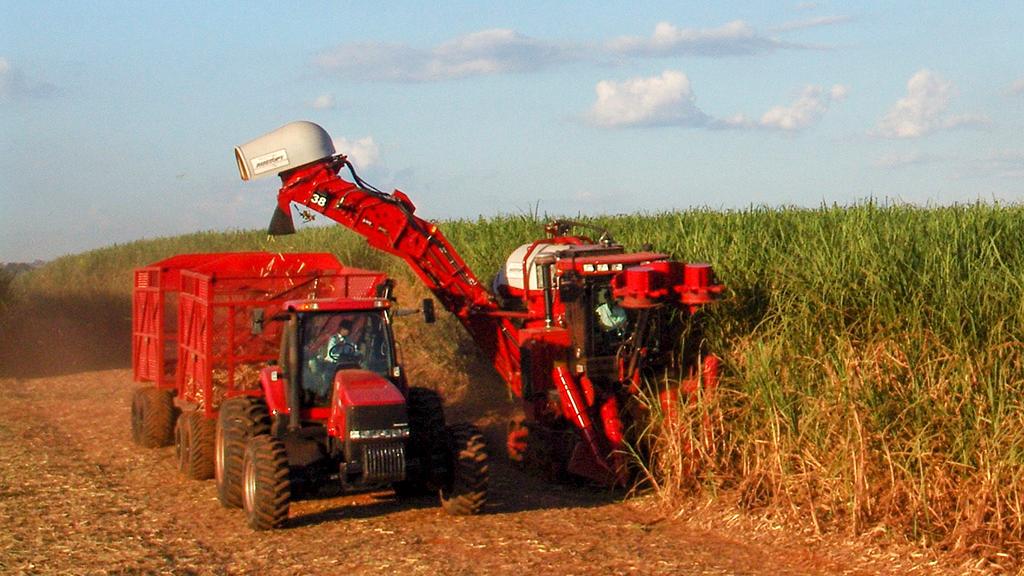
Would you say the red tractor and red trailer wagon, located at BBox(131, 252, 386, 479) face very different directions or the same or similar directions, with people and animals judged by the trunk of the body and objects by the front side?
same or similar directions

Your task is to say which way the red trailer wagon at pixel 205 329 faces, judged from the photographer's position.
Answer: facing the viewer and to the right of the viewer

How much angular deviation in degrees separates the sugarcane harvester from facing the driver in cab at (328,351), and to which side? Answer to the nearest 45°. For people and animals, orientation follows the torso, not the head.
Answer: approximately 90° to its right

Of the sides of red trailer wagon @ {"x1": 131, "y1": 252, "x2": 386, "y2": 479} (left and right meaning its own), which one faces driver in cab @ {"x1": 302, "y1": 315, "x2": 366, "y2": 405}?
front

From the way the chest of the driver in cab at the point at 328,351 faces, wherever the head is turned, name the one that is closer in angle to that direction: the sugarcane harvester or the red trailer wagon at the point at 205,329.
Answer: the sugarcane harvester

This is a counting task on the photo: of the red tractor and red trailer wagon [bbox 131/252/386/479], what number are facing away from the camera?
0

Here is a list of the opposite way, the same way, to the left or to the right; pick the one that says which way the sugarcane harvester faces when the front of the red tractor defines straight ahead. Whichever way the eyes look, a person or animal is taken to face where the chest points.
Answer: the same way

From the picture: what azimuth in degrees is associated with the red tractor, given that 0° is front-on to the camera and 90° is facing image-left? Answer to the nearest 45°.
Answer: approximately 315°

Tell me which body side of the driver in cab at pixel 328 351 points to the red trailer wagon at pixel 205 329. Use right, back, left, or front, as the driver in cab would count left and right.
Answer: back

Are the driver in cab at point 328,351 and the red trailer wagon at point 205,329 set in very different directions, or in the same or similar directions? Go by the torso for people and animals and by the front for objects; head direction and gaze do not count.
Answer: same or similar directions

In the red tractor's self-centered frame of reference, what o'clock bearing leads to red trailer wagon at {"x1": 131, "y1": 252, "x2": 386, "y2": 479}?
The red trailer wagon is roughly at 7 o'clock from the red tractor.
